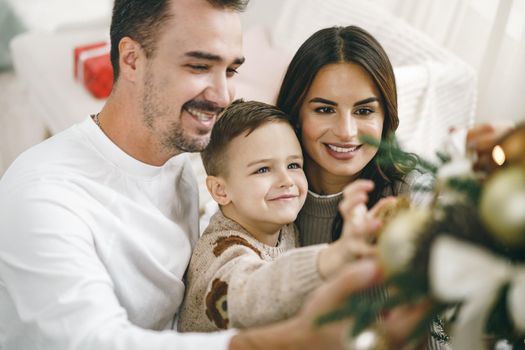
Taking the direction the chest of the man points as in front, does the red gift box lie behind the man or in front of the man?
behind

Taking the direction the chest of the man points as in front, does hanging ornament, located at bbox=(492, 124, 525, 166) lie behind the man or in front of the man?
in front

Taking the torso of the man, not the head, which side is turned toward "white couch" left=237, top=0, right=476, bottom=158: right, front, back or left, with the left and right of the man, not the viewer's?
left

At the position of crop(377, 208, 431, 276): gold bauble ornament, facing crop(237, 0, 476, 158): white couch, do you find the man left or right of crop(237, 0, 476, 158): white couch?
left

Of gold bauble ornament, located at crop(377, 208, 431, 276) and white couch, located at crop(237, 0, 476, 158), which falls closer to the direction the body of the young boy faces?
the gold bauble ornament

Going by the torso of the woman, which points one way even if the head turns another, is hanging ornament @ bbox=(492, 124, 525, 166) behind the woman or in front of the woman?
in front

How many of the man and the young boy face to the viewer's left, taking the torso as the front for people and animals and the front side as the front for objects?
0

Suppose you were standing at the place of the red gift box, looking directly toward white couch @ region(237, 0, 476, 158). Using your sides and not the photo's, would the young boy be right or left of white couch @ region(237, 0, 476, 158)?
right

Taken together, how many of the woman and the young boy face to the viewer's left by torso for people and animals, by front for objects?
0

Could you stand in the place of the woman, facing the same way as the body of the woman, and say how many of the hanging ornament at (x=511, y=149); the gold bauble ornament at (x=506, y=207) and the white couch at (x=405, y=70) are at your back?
1

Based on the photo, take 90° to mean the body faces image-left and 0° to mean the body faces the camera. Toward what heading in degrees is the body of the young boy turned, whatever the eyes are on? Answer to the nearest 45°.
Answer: approximately 315°

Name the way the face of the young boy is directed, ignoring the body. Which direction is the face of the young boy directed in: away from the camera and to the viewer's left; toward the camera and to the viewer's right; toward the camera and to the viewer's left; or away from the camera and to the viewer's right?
toward the camera and to the viewer's right
